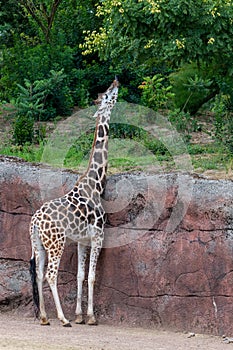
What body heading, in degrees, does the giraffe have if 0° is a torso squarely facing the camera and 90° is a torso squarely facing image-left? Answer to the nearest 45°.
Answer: approximately 270°
